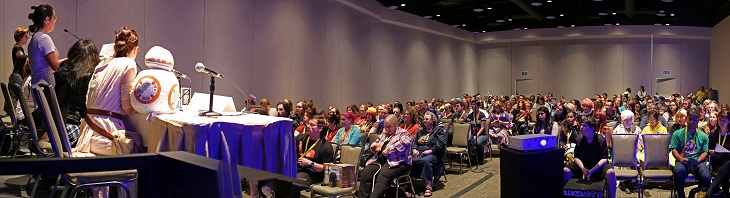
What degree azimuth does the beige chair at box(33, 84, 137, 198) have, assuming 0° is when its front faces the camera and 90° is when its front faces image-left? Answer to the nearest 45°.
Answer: approximately 270°

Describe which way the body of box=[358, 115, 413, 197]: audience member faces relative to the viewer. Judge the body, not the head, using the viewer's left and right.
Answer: facing the viewer and to the left of the viewer

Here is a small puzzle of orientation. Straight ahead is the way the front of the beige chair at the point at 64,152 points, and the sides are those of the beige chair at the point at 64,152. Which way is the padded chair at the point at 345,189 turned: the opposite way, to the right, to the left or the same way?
the opposite way

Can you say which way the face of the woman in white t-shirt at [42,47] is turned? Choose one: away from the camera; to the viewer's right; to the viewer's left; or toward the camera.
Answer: to the viewer's right

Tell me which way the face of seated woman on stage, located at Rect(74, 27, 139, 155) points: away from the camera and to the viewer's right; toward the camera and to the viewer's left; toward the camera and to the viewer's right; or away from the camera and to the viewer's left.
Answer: away from the camera and to the viewer's right

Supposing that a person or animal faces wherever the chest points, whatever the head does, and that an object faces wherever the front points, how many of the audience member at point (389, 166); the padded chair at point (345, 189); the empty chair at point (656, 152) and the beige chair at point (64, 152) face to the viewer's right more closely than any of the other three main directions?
1

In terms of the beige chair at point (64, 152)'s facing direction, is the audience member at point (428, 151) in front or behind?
in front

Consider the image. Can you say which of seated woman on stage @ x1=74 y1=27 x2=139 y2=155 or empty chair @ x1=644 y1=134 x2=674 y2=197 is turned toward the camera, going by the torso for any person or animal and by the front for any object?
the empty chair

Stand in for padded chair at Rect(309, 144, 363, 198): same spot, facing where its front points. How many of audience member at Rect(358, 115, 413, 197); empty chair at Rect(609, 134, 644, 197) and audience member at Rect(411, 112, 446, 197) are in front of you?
0

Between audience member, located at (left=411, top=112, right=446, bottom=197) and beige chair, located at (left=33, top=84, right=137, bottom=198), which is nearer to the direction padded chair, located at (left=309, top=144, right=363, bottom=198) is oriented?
the beige chair

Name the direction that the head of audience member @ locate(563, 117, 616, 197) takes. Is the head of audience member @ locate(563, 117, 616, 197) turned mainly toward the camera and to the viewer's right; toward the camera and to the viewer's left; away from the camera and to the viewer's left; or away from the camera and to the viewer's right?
toward the camera and to the viewer's left

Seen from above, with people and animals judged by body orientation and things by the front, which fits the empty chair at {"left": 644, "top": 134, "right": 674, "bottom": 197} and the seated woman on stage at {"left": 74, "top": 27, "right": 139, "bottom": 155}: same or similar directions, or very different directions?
very different directions

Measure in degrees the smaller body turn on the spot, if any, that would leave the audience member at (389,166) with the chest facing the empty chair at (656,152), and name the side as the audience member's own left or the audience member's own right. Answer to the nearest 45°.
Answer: approximately 135° to the audience member's own left
